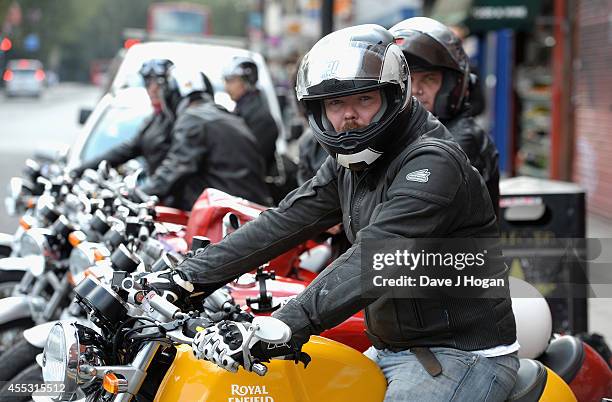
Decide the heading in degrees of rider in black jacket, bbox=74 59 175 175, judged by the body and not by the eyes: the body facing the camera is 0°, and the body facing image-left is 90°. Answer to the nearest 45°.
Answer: approximately 45°

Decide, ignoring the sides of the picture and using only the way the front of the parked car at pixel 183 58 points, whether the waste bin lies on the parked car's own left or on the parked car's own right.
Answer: on the parked car's own left

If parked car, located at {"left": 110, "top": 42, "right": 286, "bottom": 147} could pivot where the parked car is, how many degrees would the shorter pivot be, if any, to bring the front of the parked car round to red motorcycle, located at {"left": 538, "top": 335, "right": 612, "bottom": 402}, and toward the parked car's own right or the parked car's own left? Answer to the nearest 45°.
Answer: approximately 45° to the parked car's own left

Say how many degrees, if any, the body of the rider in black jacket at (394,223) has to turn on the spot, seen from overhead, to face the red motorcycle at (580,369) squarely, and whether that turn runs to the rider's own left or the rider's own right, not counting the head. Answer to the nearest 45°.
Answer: approximately 180°

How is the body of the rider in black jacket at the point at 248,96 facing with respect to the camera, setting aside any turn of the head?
to the viewer's left

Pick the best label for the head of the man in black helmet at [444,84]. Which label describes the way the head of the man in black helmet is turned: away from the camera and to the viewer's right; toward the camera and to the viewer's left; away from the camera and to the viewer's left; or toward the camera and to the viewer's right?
toward the camera and to the viewer's left

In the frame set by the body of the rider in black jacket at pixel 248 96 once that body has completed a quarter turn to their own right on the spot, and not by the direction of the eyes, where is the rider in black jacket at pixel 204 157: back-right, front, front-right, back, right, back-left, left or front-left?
back
